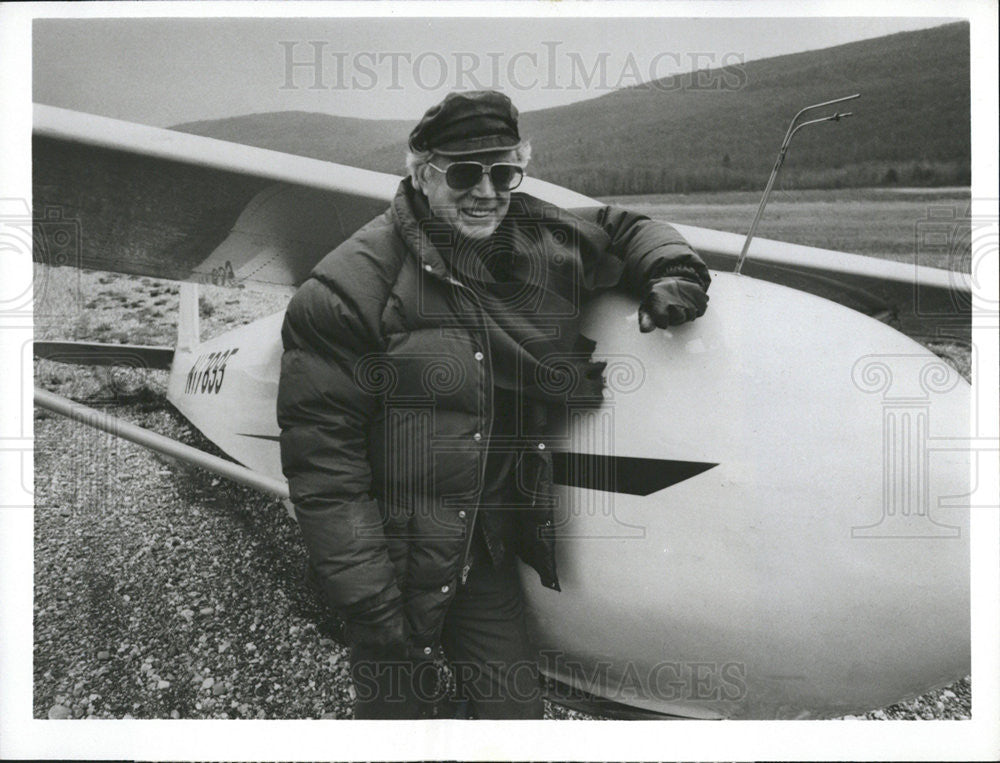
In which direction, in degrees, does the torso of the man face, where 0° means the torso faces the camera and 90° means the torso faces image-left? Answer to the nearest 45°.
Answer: approximately 315°

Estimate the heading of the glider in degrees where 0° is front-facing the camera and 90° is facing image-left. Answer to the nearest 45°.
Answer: approximately 315°

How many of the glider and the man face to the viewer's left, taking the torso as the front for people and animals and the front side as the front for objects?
0
